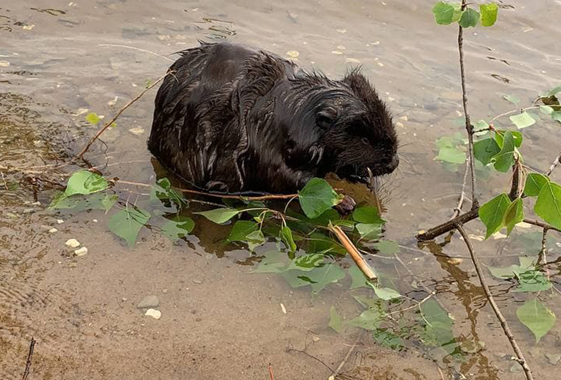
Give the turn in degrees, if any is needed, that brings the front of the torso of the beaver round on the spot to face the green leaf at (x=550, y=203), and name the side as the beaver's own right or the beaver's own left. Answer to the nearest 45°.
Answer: approximately 45° to the beaver's own right

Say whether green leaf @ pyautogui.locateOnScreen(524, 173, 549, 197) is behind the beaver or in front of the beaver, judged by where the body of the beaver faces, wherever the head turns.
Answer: in front

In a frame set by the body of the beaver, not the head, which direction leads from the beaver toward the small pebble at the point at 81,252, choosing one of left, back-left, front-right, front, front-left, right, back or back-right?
back-right

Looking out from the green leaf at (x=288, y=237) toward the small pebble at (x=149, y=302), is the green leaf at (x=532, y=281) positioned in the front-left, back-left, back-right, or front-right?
back-left

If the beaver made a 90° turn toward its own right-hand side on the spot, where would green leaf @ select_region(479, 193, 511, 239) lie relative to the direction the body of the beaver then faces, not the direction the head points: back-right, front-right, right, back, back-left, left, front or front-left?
front-left

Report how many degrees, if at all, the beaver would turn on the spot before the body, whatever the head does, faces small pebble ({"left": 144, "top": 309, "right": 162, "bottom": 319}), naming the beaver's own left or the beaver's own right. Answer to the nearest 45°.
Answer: approximately 90° to the beaver's own right

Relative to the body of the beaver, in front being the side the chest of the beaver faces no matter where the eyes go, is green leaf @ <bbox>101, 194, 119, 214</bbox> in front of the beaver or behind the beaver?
behind

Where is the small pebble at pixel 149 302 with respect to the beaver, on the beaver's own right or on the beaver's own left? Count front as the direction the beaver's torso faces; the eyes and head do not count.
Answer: on the beaver's own right

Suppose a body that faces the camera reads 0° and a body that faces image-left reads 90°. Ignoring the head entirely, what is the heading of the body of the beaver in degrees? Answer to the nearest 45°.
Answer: approximately 270°

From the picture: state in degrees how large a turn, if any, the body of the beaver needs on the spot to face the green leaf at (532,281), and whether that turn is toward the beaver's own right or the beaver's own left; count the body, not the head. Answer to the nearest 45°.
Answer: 0° — it already faces it

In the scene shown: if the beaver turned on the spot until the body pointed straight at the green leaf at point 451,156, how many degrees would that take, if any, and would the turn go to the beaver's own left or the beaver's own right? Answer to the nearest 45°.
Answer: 0° — it already faces it
